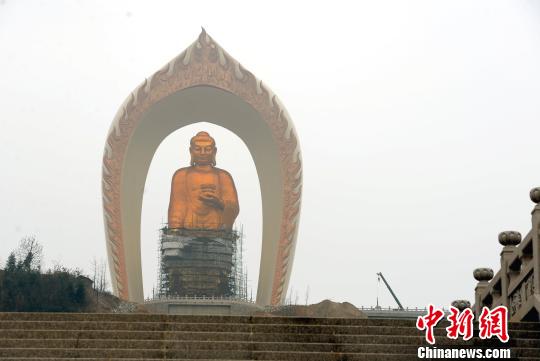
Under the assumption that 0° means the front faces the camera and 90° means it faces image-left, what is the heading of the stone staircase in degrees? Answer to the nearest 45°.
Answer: approximately 0°

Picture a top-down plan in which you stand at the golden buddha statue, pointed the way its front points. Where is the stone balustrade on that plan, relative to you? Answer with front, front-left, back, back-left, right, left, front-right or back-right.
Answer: front

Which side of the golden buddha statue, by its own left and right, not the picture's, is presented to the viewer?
front

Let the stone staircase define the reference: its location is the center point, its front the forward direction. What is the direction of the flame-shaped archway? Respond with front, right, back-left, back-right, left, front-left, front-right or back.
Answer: back

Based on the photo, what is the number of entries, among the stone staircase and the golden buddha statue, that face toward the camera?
2

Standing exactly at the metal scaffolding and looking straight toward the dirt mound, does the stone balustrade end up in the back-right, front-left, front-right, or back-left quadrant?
front-right

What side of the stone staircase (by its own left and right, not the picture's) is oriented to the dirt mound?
back

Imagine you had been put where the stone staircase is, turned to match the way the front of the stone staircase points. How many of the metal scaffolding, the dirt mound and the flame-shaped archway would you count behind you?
3

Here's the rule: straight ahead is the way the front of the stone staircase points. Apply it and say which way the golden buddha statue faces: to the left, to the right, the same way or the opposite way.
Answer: the same way

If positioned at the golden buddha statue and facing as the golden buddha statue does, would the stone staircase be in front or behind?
in front

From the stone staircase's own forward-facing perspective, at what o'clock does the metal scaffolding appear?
The metal scaffolding is roughly at 6 o'clock from the stone staircase.

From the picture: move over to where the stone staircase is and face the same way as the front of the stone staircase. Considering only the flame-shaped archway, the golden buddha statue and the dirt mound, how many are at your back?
3

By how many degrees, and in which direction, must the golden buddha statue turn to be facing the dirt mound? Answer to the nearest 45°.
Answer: approximately 45° to its left
